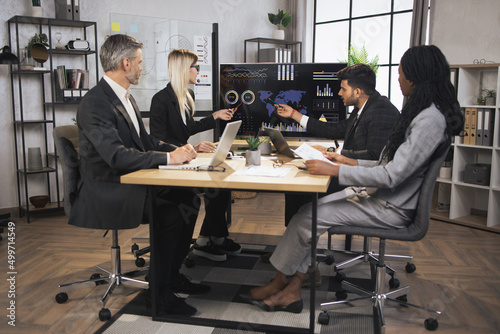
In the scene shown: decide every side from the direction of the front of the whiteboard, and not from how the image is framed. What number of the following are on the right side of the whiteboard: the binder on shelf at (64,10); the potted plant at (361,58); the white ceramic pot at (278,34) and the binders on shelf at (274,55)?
1

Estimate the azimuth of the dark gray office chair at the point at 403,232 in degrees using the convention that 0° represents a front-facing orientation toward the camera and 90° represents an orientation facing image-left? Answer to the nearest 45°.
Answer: approximately 90°

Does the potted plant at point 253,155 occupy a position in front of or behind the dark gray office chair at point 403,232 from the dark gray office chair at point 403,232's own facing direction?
in front

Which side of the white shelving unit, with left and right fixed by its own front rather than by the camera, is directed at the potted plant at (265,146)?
front

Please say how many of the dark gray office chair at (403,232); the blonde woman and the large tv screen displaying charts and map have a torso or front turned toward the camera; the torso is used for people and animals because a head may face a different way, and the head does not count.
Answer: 1

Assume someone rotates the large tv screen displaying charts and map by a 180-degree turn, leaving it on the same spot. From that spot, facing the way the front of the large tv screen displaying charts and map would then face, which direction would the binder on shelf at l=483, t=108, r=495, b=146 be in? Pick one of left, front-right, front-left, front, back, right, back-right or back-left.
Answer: right

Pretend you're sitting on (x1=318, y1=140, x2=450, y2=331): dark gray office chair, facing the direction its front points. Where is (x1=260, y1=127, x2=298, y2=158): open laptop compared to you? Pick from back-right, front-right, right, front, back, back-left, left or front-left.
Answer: front-right

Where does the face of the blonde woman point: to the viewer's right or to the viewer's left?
to the viewer's right

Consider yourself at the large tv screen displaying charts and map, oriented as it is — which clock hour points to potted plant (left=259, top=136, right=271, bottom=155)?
The potted plant is roughly at 12 o'clock from the large tv screen displaying charts and map.

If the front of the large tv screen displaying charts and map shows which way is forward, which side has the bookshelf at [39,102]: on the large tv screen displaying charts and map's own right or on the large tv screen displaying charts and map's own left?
on the large tv screen displaying charts and map's own right

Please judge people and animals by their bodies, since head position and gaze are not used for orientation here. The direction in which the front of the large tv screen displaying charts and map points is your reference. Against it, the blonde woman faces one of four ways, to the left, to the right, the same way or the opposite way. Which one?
to the left

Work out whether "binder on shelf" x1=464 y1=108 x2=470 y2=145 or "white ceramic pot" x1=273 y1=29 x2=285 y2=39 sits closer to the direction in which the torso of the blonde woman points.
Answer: the binder on shelf

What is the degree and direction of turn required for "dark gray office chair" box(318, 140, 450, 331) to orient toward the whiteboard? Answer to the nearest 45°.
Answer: approximately 45° to its right

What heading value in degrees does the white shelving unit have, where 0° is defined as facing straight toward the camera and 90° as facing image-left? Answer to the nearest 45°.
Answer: approximately 45°

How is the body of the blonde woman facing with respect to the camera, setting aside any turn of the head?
to the viewer's right

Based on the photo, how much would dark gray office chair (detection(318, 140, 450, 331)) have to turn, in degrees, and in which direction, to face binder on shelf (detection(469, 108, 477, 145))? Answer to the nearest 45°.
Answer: approximately 90° to its right

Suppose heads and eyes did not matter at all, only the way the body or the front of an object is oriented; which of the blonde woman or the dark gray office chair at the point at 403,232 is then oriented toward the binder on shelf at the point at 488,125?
the blonde woman

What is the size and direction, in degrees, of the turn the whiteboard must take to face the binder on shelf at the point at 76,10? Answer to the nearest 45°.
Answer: approximately 90° to its right

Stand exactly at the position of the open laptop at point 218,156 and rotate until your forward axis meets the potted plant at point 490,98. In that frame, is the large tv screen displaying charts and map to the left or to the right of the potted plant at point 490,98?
left
